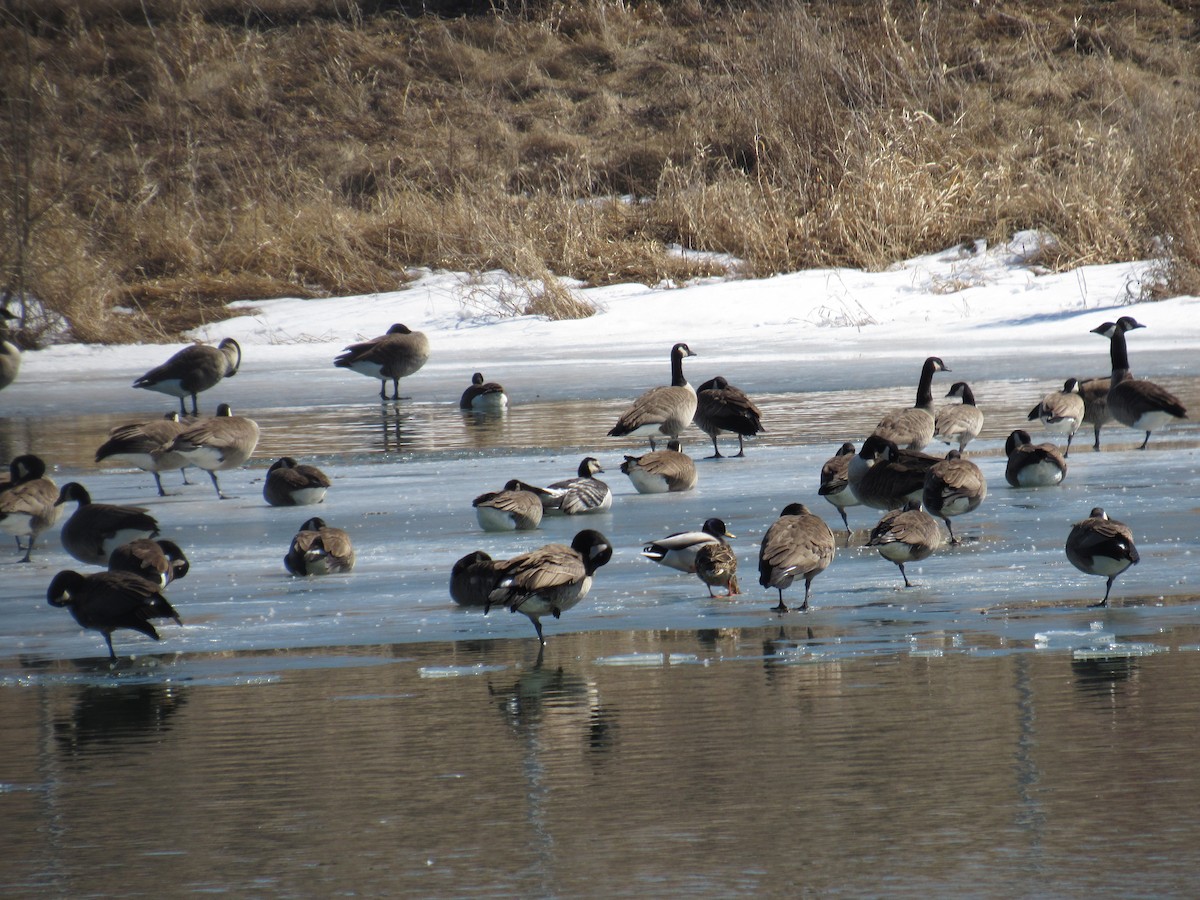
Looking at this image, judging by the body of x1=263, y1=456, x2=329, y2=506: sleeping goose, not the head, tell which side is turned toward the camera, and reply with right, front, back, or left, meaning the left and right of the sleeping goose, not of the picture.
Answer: left

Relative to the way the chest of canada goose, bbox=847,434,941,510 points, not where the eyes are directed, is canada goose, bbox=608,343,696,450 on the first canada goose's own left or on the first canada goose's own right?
on the first canada goose's own right

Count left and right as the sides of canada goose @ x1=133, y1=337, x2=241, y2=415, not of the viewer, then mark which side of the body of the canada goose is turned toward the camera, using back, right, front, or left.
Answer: right

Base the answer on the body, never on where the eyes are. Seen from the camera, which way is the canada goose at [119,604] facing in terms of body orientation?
to the viewer's left

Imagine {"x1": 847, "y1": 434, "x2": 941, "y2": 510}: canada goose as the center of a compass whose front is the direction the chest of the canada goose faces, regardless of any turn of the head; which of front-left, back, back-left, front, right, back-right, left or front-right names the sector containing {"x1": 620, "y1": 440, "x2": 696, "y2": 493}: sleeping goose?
front-right

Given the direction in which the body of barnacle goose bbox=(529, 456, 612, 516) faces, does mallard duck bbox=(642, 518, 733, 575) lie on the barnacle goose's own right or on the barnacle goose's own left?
on the barnacle goose's own right

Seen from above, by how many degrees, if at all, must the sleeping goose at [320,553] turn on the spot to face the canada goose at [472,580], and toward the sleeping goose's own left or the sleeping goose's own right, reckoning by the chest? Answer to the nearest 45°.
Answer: approximately 135° to the sleeping goose's own right

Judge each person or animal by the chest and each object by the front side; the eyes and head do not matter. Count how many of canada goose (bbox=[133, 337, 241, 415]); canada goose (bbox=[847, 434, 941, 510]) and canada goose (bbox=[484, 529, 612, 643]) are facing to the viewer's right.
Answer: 2

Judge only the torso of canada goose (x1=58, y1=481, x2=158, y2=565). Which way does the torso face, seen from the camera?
to the viewer's left

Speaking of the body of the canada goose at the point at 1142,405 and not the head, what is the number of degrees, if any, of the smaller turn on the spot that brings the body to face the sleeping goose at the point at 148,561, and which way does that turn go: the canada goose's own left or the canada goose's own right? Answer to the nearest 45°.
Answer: approximately 45° to the canada goose's own left

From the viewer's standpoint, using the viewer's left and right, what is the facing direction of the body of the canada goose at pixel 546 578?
facing to the right of the viewer

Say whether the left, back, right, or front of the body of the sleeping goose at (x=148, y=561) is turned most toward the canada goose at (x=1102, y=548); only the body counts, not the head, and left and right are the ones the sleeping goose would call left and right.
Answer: front

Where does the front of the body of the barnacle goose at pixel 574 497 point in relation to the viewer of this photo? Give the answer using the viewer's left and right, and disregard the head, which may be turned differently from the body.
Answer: facing to the right of the viewer
